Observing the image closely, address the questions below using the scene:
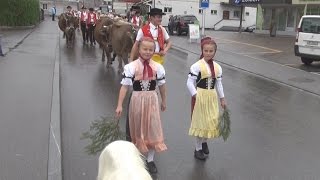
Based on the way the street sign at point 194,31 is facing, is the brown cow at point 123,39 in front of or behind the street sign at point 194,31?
in front

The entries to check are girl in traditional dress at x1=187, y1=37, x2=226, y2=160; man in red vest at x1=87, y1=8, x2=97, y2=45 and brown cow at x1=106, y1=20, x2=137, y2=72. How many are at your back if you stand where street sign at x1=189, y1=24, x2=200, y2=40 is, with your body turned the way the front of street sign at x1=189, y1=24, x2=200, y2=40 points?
0

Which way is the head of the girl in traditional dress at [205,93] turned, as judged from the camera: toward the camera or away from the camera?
toward the camera

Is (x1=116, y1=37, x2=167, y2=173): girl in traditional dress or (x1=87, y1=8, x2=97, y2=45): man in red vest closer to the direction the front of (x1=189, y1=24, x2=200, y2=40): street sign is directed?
the girl in traditional dress

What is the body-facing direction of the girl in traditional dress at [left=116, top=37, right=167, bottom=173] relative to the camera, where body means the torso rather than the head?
toward the camera

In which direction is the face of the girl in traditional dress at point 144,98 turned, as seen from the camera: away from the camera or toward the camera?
toward the camera

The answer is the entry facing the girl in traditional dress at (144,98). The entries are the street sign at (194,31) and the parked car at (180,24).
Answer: the street sign
